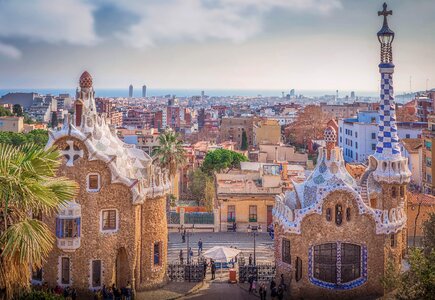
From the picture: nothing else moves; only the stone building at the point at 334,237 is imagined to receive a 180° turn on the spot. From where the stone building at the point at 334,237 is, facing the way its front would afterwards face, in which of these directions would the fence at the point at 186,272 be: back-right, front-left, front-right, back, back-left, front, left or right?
left

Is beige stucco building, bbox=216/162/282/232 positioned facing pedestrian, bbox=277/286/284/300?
yes

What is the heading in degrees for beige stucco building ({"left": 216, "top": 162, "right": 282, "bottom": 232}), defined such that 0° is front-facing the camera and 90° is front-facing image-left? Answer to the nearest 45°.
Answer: approximately 0°

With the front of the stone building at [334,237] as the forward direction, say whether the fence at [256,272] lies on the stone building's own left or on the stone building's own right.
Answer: on the stone building's own right

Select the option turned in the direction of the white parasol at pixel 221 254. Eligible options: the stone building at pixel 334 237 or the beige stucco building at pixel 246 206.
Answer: the beige stucco building at pixel 246 206

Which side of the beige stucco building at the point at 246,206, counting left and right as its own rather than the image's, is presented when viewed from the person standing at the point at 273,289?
front

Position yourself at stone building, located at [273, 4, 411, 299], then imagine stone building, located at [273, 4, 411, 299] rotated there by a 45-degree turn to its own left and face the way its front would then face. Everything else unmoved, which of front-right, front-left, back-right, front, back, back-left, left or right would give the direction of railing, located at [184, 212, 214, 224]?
back

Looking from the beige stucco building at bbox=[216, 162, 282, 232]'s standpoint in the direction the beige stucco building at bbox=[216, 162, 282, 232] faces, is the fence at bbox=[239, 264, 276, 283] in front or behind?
in front

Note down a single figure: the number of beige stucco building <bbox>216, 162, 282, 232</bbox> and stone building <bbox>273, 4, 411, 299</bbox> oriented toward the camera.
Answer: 2

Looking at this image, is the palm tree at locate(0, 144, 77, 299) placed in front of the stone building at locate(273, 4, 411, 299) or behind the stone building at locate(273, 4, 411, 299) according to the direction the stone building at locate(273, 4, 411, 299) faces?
in front

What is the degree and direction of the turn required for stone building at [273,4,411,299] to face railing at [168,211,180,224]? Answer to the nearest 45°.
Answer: approximately 135° to its right

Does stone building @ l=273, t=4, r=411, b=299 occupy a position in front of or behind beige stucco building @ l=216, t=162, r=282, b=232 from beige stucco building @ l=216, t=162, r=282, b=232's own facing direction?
in front

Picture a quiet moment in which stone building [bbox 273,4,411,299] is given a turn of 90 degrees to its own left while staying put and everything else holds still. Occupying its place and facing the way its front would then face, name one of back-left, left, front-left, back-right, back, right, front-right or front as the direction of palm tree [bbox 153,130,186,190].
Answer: back-left
